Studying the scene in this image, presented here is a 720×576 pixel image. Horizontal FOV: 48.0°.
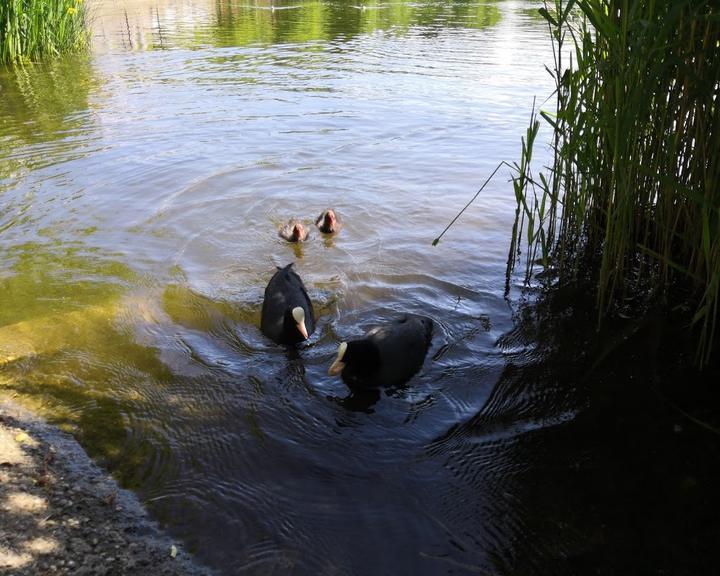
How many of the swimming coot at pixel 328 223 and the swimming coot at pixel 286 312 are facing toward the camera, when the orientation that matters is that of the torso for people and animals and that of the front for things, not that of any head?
2

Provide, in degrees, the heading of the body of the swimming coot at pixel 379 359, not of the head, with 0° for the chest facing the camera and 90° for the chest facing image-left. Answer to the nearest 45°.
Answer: approximately 45°

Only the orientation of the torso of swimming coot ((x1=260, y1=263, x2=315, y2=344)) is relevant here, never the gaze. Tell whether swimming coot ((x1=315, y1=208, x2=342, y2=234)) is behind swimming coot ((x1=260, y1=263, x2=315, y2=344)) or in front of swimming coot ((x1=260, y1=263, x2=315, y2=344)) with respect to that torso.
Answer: behind

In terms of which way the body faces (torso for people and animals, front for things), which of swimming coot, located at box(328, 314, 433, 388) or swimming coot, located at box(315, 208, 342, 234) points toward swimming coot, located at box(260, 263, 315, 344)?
swimming coot, located at box(315, 208, 342, 234)

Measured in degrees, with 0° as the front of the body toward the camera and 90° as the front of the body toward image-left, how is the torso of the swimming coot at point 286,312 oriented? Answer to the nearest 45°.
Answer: approximately 0°

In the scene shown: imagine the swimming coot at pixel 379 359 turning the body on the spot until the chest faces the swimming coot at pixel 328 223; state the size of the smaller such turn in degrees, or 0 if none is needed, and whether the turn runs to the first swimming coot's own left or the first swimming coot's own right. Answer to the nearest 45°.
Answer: approximately 135° to the first swimming coot's own right

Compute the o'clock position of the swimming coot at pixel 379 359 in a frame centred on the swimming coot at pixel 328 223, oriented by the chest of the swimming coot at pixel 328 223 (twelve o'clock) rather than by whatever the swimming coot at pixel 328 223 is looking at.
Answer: the swimming coot at pixel 379 359 is roughly at 12 o'clock from the swimming coot at pixel 328 223.
